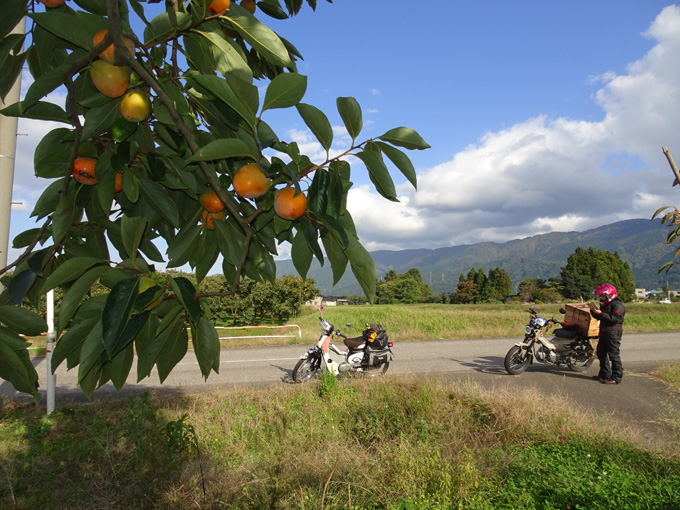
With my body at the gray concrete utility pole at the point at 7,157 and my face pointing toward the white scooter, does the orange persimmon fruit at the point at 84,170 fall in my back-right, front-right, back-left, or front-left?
back-right

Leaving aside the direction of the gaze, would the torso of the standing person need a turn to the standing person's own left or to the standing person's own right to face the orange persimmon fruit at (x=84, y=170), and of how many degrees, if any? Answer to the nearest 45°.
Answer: approximately 90° to the standing person's own left

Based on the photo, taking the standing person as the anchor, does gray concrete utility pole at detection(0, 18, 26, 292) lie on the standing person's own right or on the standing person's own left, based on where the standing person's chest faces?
on the standing person's own left

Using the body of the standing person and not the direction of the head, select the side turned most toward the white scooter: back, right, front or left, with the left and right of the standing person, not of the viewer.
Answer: front

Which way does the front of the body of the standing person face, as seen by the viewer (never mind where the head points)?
to the viewer's left

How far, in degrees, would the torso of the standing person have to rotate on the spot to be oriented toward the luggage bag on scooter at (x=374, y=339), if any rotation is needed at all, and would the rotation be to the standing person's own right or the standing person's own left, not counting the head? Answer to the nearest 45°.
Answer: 0° — they already face it

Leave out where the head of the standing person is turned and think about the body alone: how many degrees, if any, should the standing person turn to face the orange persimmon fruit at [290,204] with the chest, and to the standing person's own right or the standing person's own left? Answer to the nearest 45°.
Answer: approximately 90° to the standing person's own left

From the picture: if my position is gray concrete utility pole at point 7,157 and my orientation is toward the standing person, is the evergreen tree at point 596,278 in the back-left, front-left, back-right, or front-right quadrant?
front-left

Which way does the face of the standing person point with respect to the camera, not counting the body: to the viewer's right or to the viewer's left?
to the viewer's left

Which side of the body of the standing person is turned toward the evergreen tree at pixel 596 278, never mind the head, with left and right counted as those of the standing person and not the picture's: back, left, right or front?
right

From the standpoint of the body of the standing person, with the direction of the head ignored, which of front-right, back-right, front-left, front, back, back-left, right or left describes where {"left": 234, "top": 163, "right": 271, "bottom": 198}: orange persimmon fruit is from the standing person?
left

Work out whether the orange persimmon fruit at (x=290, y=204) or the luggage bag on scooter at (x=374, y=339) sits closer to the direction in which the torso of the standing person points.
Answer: the luggage bag on scooter
